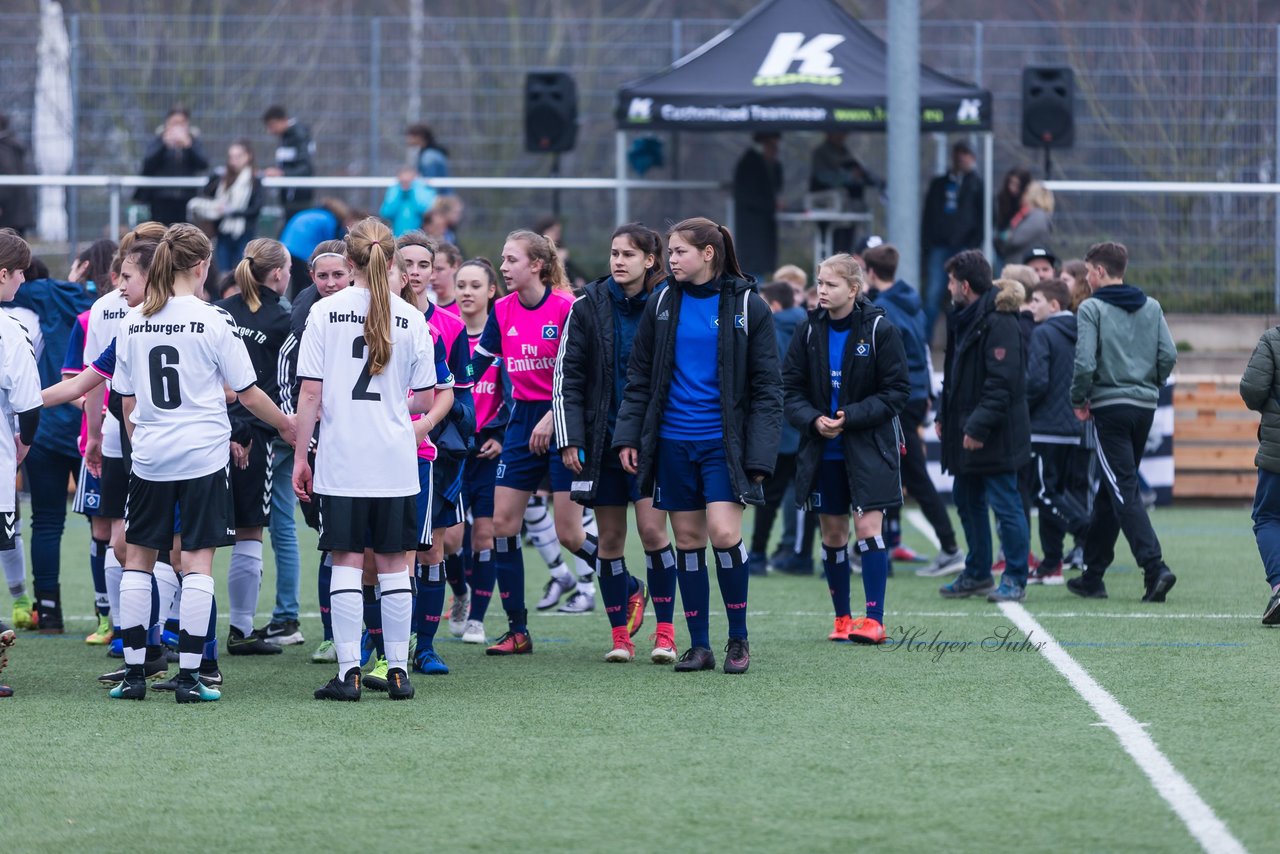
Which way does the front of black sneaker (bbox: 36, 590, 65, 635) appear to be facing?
away from the camera

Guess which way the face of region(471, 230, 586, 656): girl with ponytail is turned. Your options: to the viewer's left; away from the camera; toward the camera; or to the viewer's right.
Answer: to the viewer's left

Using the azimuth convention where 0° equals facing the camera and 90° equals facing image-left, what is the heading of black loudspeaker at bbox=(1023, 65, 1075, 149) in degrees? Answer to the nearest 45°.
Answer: approximately 0°

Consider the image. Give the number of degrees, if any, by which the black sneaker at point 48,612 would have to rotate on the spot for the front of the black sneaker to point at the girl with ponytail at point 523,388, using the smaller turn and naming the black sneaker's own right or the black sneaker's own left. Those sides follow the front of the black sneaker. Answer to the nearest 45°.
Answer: approximately 135° to the black sneaker's own right

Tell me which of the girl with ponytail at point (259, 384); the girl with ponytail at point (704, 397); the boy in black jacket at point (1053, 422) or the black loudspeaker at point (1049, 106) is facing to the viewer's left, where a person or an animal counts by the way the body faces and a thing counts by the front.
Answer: the boy in black jacket

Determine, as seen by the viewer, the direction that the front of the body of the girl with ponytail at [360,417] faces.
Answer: away from the camera
